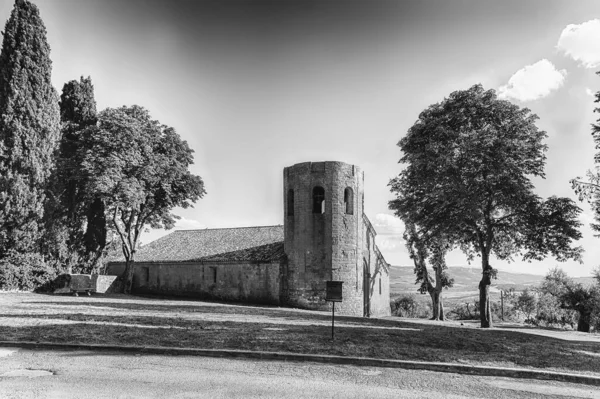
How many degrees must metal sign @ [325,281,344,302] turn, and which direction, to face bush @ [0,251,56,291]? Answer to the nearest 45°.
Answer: approximately 135° to its right

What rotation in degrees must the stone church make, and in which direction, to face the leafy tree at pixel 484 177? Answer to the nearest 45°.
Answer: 0° — it already faces it

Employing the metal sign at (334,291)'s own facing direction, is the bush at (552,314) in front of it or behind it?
behind

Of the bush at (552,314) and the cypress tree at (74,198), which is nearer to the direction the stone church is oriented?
the bush

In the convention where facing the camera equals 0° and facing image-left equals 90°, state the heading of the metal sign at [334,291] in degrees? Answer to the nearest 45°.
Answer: approximately 0°

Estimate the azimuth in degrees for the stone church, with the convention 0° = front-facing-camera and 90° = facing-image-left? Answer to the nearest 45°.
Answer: approximately 315°

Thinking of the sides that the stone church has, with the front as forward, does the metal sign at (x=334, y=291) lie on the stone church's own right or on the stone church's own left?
on the stone church's own right

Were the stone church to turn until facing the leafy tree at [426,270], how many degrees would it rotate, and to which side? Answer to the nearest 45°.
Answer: approximately 45° to its left
